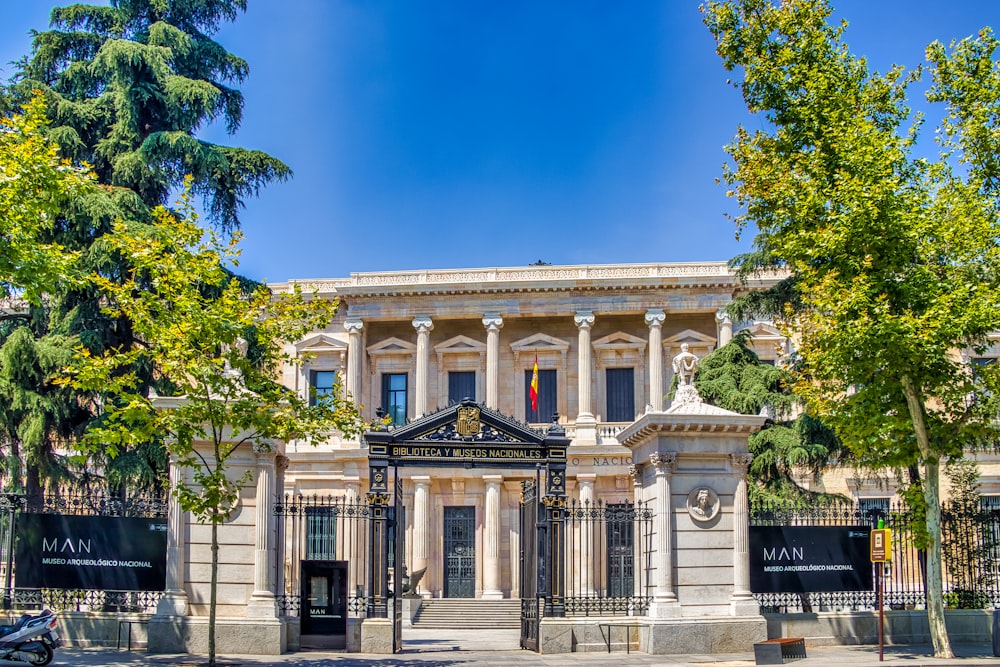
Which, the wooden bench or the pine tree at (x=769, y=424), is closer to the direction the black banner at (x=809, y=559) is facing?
the wooden bench

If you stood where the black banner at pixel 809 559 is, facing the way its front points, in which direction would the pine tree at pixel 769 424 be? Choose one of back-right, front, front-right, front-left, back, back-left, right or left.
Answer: back

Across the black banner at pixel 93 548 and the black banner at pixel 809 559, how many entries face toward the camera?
2

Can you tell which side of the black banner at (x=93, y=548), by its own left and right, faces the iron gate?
left

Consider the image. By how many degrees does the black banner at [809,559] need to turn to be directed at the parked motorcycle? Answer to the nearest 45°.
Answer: approximately 45° to its right

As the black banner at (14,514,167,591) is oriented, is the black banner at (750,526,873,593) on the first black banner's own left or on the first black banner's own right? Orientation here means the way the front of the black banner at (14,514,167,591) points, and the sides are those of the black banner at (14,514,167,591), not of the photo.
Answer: on the first black banner's own left

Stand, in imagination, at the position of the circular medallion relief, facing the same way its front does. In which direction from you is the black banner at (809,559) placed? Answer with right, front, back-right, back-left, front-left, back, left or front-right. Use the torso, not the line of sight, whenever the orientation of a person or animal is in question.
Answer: back-left
